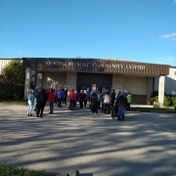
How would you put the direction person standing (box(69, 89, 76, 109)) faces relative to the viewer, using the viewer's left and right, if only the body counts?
facing away from the viewer

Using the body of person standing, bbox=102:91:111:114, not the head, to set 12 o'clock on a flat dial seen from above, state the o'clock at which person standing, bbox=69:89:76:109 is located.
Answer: person standing, bbox=69:89:76:109 is roughly at 10 o'clock from person standing, bbox=102:91:111:114.

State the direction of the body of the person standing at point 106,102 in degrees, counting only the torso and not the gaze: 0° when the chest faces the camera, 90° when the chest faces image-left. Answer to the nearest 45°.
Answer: approximately 180°

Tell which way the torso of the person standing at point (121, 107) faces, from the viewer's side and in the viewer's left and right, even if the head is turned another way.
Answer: facing away from the viewer

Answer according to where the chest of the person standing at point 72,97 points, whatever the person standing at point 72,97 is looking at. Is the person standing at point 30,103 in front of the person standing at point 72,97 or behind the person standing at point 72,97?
behind

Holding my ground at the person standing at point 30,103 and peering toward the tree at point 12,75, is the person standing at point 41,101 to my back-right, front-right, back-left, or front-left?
back-right

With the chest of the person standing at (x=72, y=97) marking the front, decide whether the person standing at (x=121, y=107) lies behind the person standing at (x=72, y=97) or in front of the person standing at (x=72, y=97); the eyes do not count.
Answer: behind
